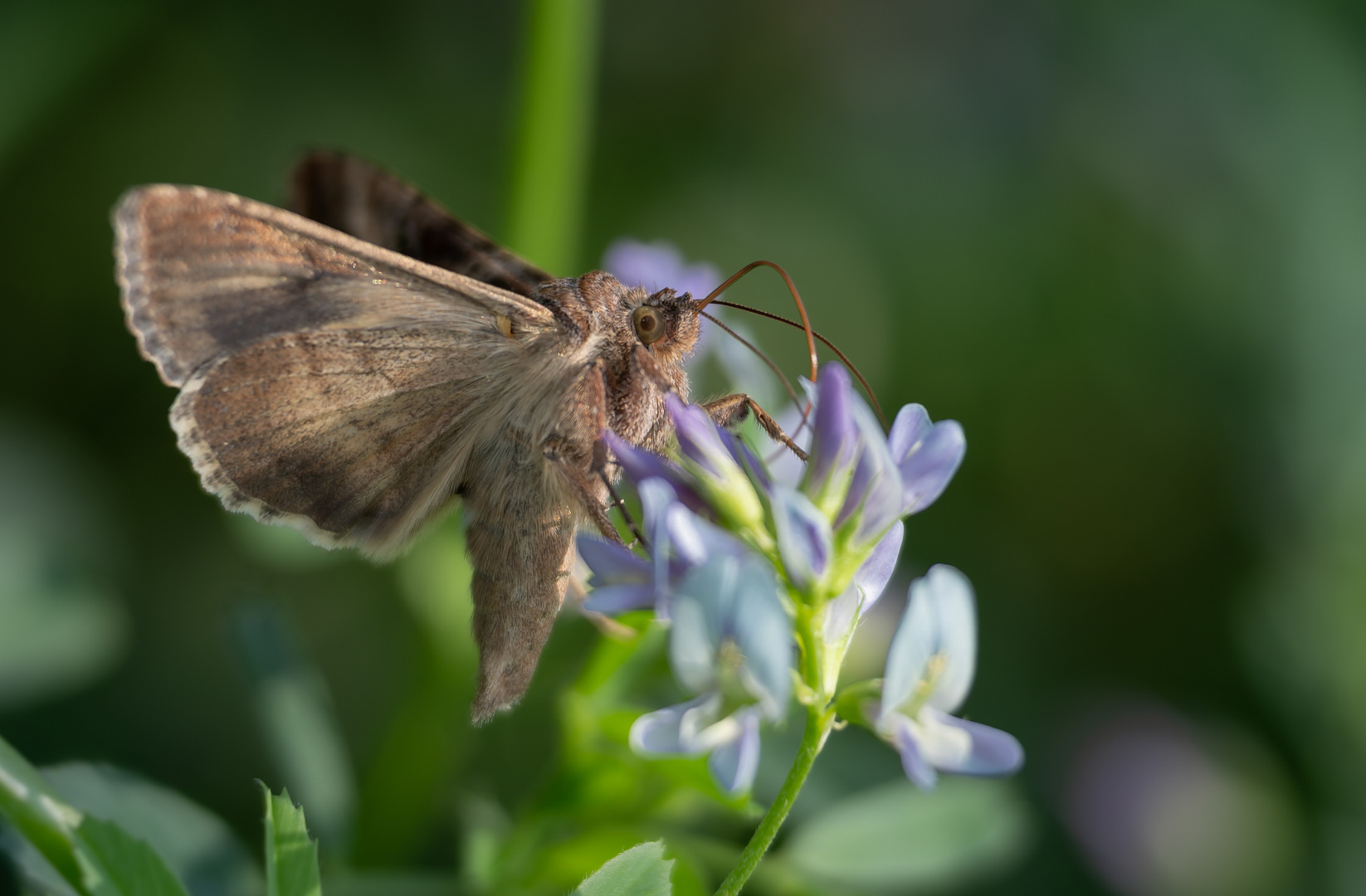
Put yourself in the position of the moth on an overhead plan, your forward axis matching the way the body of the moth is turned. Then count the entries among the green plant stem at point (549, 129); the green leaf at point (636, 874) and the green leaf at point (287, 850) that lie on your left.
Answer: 1

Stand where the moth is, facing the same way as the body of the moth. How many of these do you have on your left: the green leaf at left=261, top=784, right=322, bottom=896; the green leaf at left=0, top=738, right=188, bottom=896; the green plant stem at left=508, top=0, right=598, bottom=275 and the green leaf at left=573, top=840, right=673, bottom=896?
1

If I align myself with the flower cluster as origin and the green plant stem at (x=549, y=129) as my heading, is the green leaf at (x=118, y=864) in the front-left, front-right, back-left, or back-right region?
front-left

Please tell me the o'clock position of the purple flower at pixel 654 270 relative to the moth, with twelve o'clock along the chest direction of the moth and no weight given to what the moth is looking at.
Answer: The purple flower is roughly at 10 o'clock from the moth.

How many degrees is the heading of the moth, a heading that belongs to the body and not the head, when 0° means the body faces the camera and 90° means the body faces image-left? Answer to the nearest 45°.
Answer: approximately 270°

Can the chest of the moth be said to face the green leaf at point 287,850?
no

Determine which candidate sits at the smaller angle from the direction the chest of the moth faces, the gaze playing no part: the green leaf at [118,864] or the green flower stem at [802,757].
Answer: the green flower stem

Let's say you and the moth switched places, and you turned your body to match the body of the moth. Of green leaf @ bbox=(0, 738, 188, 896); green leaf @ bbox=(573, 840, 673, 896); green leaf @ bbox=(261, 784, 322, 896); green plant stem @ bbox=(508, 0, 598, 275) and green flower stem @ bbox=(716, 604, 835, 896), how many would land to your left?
1

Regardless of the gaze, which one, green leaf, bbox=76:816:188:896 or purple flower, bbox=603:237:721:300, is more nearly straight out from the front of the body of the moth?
the purple flower

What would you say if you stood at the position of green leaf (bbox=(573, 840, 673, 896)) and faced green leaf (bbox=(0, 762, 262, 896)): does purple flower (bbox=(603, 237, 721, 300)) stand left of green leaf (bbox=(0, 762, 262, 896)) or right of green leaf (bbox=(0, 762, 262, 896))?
right

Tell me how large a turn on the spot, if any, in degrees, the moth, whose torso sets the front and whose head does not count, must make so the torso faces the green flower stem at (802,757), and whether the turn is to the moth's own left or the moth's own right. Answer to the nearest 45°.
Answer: approximately 45° to the moth's own right

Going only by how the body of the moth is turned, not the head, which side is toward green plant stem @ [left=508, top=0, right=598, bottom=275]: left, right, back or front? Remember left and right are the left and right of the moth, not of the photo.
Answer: left

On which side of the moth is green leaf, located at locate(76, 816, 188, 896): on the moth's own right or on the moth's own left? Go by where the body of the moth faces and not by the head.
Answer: on the moth's own right

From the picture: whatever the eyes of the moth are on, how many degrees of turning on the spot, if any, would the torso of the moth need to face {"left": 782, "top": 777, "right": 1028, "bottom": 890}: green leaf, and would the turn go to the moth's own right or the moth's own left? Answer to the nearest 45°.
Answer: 0° — it already faces it

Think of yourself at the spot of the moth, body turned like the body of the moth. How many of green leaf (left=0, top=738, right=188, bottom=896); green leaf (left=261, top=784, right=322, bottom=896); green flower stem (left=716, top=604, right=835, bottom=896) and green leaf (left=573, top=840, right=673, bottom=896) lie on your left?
0
